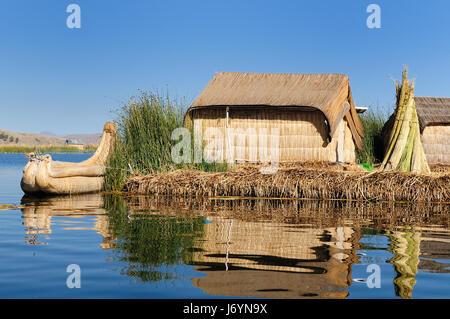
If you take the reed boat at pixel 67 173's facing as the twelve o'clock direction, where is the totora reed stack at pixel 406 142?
The totora reed stack is roughly at 12 o'clock from the reed boat.

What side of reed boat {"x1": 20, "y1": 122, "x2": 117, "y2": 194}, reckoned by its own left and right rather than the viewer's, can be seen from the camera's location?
right
